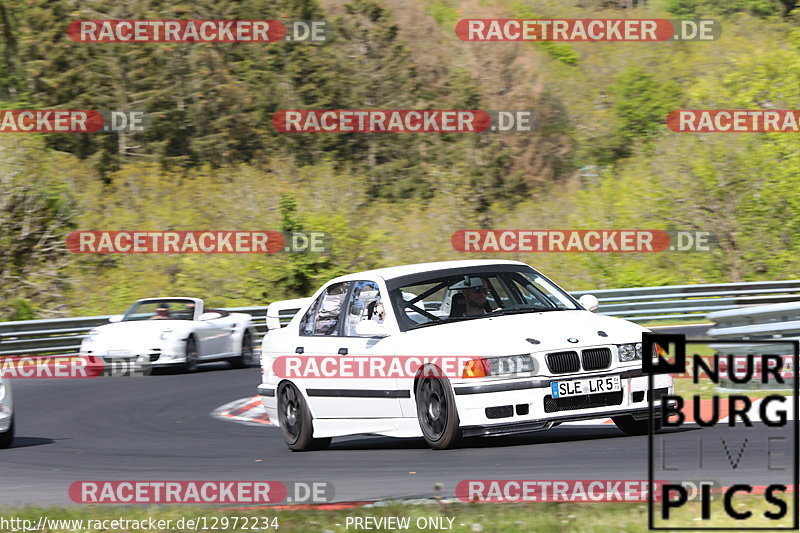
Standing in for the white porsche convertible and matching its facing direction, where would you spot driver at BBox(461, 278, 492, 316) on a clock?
The driver is roughly at 10 o'clock from the white porsche convertible.

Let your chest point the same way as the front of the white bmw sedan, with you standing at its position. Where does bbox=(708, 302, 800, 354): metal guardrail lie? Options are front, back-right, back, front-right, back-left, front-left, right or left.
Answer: left

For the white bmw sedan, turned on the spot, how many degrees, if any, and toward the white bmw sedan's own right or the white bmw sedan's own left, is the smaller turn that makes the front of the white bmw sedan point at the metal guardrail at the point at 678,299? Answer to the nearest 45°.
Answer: approximately 135° to the white bmw sedan's own left

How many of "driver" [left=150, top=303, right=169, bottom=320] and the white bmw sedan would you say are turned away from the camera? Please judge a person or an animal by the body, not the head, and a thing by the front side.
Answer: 0

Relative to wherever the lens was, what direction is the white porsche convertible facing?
facing the viewer and to the left of the viewer

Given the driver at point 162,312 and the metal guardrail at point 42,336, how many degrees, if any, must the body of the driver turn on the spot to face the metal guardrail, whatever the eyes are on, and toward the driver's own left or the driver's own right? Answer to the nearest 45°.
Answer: approximately 90° to the driver's own right

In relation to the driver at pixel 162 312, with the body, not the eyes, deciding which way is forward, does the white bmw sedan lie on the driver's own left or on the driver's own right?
on the driver's own left

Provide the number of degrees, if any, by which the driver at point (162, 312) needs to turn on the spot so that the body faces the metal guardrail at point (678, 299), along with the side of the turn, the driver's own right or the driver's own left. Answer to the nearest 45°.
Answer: approximately 135° to the driver's own left

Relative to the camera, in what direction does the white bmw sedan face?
facing the viewer and to the right of the viewer

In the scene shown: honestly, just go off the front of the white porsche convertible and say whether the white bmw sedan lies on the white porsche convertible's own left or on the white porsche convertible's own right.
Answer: on the white porsche convertible's own left

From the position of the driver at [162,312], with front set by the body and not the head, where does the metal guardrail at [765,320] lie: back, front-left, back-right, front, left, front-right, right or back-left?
left

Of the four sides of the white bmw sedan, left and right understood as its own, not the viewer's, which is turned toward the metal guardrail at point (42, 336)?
back

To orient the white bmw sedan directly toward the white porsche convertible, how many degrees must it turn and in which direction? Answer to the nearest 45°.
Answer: approximately 180°

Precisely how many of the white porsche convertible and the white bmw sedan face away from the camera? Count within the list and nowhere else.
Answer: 0
